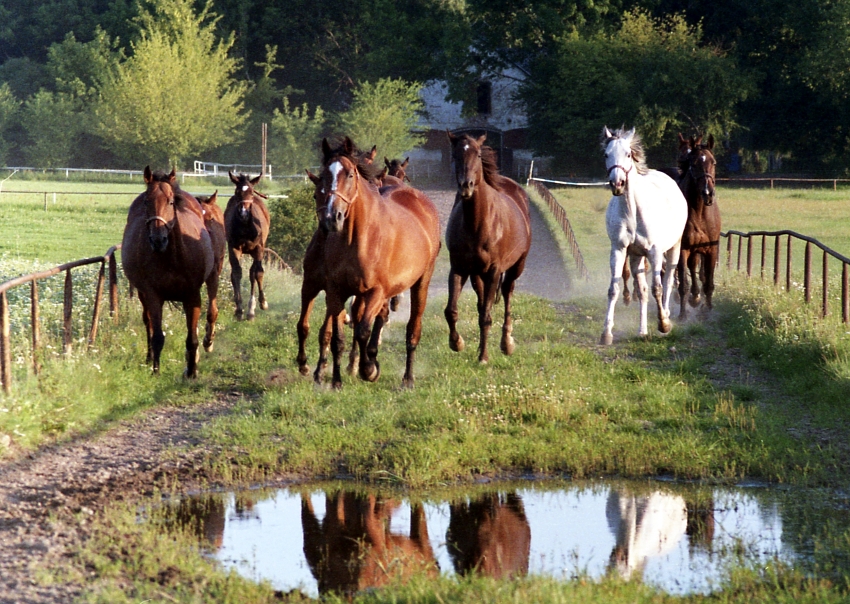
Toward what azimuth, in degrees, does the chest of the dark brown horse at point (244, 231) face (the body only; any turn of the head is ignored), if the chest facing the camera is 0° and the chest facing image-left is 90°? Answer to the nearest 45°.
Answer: approximately 0°

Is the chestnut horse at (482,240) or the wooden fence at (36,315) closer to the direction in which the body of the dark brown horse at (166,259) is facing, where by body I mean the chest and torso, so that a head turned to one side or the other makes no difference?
the wooden fence

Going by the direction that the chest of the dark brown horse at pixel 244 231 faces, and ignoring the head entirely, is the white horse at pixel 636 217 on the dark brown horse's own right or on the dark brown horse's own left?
on the dark brown horse's own left

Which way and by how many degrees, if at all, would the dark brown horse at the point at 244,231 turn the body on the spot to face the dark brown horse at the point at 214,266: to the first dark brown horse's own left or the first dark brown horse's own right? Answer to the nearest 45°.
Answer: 0° — it already faces it

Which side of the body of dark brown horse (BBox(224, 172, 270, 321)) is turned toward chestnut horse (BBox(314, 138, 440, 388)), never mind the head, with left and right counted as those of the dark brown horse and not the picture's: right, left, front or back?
front

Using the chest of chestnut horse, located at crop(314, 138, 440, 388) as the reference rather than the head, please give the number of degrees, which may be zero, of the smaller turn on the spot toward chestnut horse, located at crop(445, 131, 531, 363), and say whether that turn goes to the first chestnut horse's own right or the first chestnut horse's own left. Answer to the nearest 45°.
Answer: approximately 180°

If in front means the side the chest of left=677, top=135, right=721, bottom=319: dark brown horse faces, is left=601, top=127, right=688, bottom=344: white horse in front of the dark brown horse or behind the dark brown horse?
in front

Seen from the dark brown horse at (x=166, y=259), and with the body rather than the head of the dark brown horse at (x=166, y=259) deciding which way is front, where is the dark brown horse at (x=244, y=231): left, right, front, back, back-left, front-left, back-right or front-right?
back
